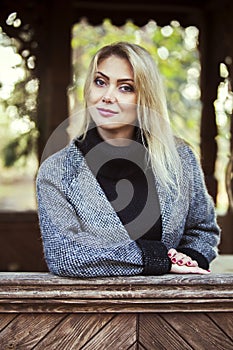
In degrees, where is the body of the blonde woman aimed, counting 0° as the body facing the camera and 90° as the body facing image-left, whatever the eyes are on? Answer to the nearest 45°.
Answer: approximately 0°
